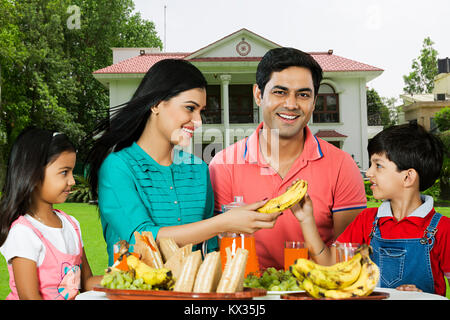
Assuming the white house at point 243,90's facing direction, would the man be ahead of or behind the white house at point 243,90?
ahead

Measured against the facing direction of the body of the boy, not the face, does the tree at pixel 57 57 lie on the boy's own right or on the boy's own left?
on the boy's own right

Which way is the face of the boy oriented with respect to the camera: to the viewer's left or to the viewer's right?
to the viewer's left

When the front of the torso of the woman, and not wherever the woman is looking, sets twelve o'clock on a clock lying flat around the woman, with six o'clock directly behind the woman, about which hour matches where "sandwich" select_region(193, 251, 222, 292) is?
The sandwich is roughly at 1 o'clock from the woman.

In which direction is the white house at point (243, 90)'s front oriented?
toward the camera

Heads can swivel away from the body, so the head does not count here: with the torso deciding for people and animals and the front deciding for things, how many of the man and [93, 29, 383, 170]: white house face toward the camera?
2

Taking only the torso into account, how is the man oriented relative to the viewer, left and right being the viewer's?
facing the viewer

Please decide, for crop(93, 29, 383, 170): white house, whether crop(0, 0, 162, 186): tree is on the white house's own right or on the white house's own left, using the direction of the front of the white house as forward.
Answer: on the white house's own right

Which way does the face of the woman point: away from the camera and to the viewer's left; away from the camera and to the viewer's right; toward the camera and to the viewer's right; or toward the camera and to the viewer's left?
toward the camera and to the viewer's right

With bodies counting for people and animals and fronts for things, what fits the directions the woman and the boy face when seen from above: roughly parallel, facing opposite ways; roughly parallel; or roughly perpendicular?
roughly perpendicular

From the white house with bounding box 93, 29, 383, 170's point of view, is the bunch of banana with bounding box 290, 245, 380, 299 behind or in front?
in front

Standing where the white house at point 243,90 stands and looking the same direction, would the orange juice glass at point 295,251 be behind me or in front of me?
in front

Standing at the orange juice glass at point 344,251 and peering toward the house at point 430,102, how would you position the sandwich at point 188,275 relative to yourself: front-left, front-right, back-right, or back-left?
back-left

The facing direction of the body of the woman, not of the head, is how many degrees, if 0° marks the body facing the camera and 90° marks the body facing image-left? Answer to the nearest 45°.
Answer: approximately 315°

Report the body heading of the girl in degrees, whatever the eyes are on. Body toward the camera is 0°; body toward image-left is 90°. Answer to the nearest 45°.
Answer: approximately 315°

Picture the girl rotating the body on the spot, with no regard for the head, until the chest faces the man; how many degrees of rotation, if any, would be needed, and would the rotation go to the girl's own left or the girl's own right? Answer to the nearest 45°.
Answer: approximately 45° to the girl's own left

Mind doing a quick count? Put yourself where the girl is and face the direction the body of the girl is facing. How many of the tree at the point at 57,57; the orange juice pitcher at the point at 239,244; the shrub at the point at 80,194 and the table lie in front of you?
2
